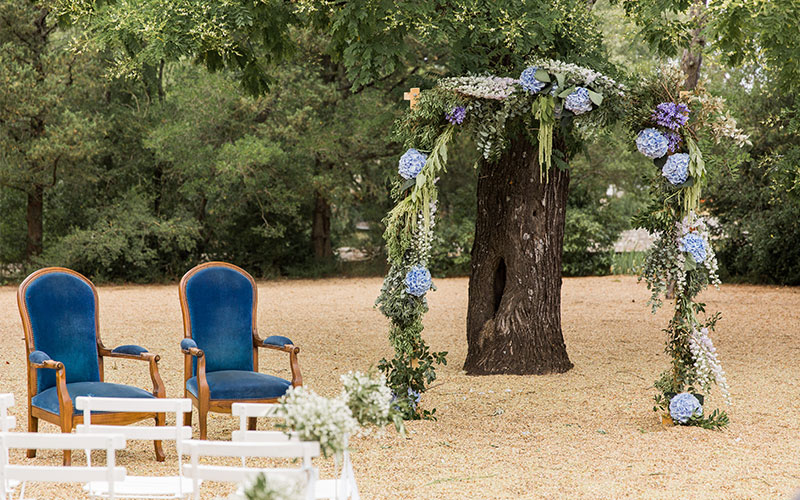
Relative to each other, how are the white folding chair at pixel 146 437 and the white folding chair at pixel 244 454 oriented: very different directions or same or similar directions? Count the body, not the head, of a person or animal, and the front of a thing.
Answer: same or similar directions

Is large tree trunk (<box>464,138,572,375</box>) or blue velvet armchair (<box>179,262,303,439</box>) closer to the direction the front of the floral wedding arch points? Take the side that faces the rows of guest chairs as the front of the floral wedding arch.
the blue velvet armchair

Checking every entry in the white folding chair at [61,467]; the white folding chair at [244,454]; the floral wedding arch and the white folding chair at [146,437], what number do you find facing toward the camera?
1

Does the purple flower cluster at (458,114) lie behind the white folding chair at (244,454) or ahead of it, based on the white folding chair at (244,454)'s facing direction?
ahead

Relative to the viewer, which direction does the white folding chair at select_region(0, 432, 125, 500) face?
away from the camera

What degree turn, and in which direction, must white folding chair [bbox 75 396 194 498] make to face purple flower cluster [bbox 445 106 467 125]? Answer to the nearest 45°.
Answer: approximately 45° to its right

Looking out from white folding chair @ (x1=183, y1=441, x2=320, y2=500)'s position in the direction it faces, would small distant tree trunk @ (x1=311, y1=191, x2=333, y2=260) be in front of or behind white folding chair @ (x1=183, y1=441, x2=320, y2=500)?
in front

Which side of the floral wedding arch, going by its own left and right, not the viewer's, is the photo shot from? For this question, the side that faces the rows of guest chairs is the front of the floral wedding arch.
front

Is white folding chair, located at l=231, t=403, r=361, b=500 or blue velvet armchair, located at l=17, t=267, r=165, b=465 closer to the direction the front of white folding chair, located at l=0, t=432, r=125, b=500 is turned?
the blue velvet armchair

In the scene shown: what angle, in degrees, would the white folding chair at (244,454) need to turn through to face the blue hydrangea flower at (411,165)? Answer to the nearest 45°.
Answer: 0° — it already faces it

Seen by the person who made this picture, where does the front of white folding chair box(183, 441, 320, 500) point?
facing away from the viewer

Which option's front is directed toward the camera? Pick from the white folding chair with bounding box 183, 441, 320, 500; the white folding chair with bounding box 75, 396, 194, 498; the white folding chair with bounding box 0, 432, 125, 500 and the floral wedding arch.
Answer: the floral wedding arch

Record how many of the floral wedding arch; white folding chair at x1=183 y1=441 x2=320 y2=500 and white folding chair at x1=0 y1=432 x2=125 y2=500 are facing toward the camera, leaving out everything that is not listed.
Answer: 1

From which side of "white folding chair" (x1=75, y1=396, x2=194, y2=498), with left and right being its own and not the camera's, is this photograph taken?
back

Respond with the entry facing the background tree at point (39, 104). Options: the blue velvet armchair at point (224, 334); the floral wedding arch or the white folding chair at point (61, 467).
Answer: the white folding chair

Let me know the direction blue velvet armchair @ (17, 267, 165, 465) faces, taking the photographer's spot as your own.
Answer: facing the viewer and to the right of the viewer

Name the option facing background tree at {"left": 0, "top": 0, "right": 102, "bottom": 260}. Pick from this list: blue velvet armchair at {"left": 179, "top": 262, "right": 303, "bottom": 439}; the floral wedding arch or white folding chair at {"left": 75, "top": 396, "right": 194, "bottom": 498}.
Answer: the white folding chair

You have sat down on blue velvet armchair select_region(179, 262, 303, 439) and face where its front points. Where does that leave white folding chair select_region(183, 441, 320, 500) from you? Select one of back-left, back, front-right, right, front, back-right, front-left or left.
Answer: front-right
